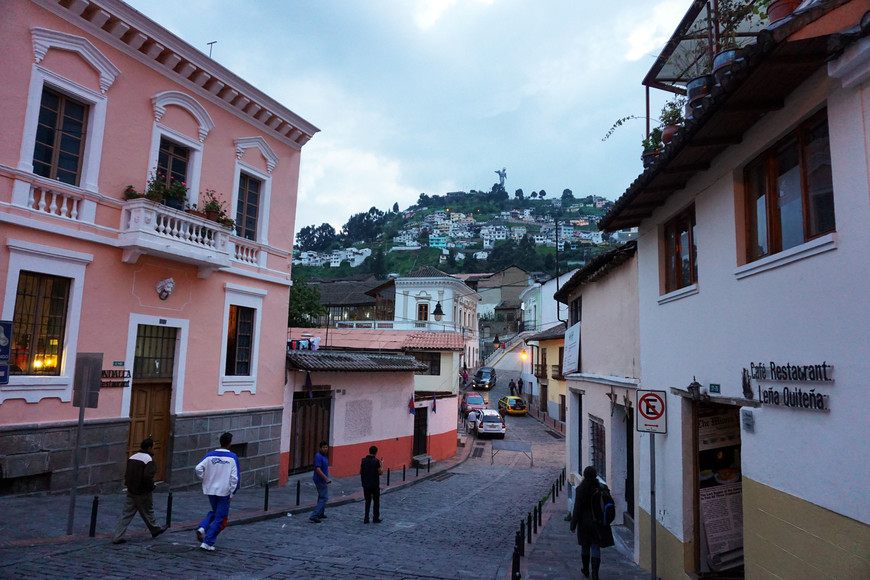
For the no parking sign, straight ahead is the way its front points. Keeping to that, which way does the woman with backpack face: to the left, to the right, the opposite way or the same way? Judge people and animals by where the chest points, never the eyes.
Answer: the opposite way

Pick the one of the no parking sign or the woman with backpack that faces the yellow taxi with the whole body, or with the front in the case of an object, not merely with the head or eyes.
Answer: the woman with backpack

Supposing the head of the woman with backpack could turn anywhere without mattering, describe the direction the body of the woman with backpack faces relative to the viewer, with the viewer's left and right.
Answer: facing away from the viewer

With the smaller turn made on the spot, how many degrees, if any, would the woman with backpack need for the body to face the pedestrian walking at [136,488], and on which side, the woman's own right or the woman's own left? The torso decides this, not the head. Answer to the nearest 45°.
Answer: approximately 90° to the woman's own left

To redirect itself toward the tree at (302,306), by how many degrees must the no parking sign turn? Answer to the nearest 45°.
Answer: approximately 135° to its right

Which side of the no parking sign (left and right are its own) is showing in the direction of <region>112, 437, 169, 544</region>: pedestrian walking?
right

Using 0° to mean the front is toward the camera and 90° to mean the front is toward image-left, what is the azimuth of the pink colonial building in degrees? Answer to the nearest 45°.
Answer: approximately 315°

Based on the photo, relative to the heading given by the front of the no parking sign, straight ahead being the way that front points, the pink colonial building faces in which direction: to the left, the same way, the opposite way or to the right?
to the left

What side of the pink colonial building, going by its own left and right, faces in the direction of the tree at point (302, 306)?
left

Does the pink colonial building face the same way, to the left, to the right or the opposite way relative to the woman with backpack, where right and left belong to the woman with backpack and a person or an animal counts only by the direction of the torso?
to the right

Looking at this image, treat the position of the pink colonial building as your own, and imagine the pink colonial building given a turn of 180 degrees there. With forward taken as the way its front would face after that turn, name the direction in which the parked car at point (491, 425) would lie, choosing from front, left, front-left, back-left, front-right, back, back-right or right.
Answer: right

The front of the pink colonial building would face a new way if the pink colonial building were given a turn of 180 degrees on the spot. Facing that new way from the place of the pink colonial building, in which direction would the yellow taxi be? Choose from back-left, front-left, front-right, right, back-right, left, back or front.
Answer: right
